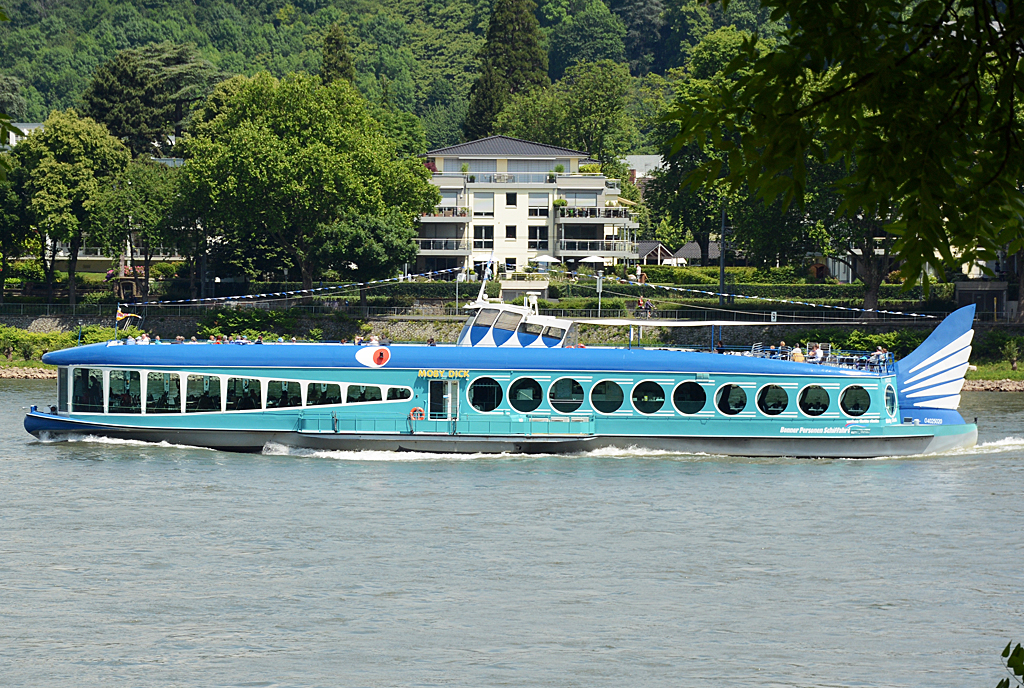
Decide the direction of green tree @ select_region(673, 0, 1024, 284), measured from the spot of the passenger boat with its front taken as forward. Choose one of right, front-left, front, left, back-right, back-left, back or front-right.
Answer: left

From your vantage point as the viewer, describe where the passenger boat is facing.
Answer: facing to the left of the viewer
